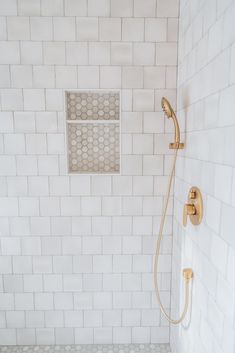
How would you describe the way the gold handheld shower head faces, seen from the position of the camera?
facing to the left of the viewer
